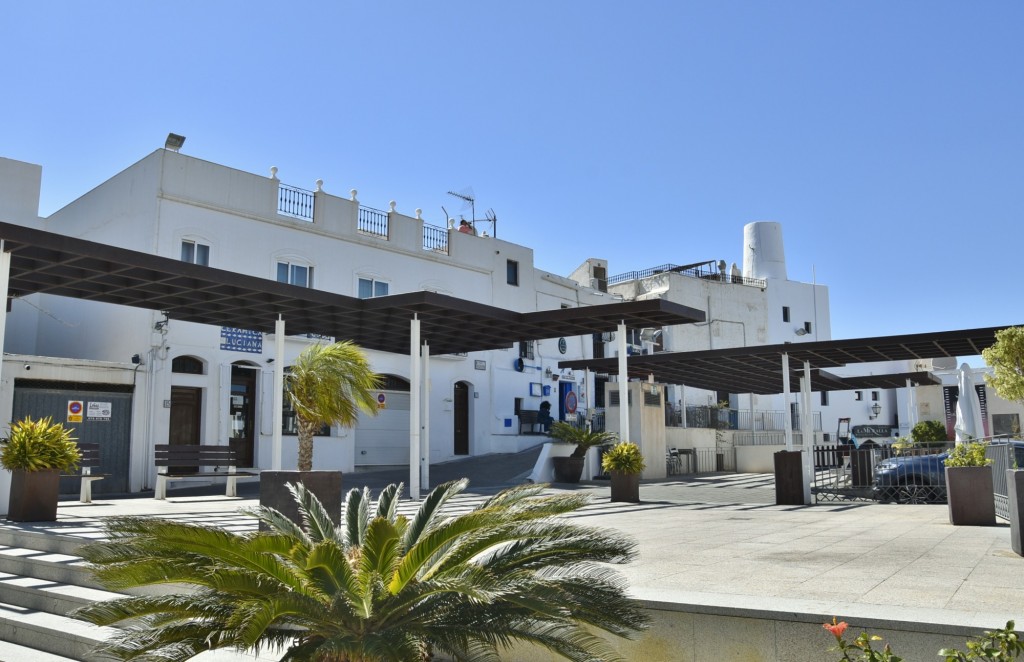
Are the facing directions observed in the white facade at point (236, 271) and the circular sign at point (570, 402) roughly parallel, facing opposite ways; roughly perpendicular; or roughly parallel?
roughly parallel

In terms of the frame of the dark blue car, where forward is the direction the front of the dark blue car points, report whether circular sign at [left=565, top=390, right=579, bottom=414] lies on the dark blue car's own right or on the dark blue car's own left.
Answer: on the dark blue car's own right

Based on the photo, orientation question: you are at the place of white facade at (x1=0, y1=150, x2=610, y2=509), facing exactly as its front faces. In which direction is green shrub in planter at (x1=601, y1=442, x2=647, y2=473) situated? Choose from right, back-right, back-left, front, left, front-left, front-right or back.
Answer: front

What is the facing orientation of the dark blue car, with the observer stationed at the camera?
facing to the left of the viewer

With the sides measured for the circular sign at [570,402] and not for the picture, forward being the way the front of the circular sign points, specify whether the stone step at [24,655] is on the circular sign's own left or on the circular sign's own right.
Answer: on the circular sign's own right

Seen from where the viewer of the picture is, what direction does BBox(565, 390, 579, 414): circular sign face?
facing the viewer and to the right of the viewer

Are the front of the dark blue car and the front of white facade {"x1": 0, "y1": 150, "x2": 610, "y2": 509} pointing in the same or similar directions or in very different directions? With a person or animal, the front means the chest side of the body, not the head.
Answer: very different directions

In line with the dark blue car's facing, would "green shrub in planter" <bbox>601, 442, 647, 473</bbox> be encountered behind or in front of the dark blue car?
in front

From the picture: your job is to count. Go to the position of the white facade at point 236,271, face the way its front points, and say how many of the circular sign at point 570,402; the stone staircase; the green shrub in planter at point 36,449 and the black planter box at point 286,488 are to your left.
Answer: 1

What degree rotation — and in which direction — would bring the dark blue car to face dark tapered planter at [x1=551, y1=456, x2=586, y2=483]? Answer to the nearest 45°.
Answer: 0° — it already faces it

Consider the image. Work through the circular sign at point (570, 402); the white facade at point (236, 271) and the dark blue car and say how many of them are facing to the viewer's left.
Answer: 1

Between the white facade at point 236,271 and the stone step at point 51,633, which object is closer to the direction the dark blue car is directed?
the white facade

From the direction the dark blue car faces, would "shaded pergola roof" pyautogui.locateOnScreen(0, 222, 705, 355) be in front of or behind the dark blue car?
in front

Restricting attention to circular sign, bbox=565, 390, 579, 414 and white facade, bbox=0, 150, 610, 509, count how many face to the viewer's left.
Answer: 0

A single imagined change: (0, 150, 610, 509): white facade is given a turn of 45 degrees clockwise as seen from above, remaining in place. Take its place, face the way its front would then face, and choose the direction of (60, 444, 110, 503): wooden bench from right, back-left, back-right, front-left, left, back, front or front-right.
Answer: front
